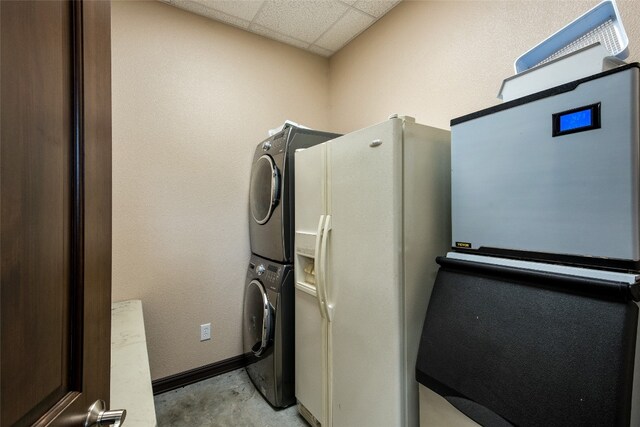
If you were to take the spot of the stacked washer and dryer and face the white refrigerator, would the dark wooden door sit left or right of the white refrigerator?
right

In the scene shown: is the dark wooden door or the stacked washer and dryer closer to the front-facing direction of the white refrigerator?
the dark wooden door

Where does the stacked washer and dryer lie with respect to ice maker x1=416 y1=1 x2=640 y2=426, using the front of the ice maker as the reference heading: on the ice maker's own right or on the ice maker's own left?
on the ice maker's own right

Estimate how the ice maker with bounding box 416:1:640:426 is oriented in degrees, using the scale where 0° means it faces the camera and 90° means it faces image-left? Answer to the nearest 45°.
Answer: approximately 45°

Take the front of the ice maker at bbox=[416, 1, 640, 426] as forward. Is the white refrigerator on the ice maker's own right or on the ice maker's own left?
on the ice maker's own right

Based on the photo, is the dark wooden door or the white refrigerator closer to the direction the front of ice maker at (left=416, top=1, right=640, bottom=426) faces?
the dark wooden door

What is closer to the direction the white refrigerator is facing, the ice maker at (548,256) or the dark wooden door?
the dark wooden door

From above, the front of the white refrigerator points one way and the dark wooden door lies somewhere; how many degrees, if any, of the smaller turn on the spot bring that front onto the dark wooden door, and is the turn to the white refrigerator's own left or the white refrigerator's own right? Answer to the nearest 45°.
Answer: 0° — it already faces it

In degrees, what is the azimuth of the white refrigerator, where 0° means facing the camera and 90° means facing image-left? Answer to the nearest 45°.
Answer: approximately 45°

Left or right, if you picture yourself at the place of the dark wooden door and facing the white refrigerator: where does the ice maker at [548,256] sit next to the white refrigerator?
right

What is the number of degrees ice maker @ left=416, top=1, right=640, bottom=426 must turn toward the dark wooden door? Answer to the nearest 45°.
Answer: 0° — it already faces it

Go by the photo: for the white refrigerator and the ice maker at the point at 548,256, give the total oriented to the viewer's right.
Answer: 0

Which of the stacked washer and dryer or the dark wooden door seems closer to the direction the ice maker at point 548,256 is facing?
the dark wooden door
